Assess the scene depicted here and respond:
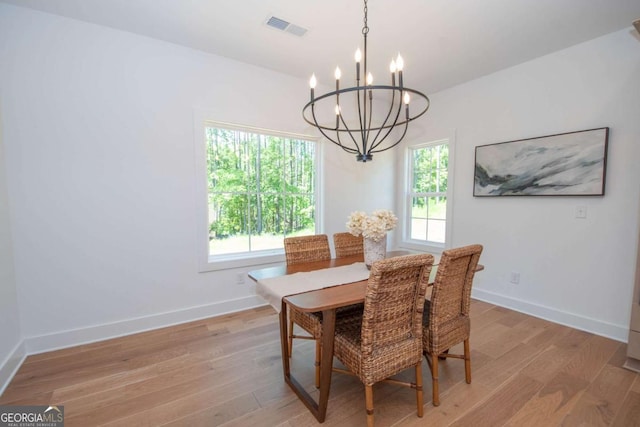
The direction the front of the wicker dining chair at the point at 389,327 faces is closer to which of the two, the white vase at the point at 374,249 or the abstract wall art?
the white vase

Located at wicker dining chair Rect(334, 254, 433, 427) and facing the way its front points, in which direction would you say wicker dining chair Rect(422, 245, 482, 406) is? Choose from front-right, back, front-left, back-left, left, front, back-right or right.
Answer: right

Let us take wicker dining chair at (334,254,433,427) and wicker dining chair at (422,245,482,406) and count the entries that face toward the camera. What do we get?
0

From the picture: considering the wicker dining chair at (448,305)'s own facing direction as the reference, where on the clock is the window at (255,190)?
The window is roughly at 11 o'clock from the wicker dining chair.

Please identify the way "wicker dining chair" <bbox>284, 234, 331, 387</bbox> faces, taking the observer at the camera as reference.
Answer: facing the viewer and to the right of the viewer

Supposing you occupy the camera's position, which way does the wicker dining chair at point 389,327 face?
facing away from the viewer and to the left of the viewer

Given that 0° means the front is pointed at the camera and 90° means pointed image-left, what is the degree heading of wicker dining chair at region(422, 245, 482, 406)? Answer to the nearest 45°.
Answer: approximately 135°

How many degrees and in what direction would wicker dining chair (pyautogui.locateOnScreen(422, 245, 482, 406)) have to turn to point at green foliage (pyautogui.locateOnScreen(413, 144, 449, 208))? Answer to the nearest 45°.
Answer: approximately 45° to its right

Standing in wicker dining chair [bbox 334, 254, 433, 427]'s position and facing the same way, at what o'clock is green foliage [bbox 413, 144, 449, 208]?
The green foliage is roughly at 2 o'clock from the wicker dining chair.

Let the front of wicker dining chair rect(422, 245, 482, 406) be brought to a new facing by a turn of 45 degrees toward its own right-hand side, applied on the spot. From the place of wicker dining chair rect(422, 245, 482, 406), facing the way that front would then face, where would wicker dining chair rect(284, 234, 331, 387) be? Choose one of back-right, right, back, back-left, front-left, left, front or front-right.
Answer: left

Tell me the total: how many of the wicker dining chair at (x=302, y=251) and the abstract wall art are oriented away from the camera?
0

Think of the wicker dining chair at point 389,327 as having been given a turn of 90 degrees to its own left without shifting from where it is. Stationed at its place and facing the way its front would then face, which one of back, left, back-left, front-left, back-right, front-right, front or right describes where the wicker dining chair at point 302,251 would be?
right

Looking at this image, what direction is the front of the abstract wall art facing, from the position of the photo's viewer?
facing the viewer and to the left of the viewer

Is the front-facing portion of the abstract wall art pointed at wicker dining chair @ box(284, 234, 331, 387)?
yes

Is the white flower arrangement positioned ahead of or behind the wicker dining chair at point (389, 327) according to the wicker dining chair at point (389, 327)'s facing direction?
ahead
